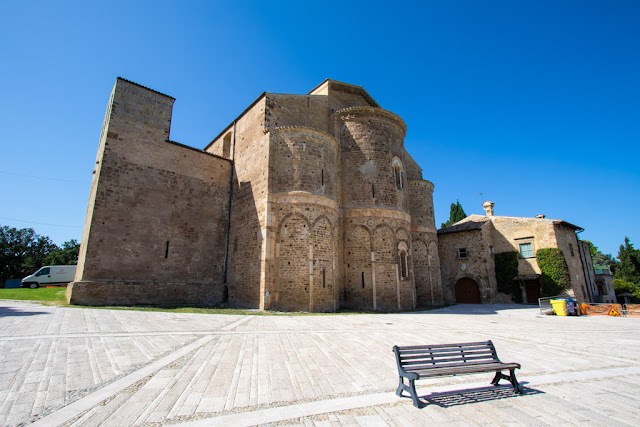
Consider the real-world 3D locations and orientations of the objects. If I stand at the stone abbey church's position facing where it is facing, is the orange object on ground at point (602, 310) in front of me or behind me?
behind

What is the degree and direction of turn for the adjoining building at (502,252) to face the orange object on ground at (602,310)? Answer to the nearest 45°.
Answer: approximately 45° to its left

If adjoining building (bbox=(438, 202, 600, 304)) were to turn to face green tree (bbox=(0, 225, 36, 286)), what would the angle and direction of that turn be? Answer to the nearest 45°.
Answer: approximately 90° to its right

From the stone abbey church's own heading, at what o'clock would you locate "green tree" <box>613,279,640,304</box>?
The green tree is roughly at 4 o'clock from the stone abbey church.

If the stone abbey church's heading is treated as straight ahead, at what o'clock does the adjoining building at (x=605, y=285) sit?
The adjoining building is roughly at 4 o'clock from the stone abbey church.

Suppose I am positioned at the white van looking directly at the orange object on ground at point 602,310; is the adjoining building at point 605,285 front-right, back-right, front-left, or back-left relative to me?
front-left

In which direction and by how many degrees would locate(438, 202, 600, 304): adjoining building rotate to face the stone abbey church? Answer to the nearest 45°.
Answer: approximately 45° to its right

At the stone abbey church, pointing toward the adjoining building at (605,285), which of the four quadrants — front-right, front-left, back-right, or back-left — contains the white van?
back-left

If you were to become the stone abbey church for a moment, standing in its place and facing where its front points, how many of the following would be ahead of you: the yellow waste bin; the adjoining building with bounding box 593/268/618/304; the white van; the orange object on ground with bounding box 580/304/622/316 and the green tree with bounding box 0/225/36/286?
2

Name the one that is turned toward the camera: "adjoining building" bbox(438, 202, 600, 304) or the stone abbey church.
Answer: the adjoining building

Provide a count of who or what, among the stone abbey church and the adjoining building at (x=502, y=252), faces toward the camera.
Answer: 1

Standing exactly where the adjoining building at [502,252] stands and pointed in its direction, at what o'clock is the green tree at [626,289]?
The green tree is roughly at 7 o'clock from the adjoining building.

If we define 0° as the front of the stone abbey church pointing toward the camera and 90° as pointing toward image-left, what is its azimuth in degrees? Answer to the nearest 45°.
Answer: approximately 135°

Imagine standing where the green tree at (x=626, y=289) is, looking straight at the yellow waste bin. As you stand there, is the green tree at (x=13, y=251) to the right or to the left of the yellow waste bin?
right

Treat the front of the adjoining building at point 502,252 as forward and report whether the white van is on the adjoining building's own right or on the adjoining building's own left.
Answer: on the adjoining building's own right

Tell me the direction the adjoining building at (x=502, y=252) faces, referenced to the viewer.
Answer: facing the viewer
